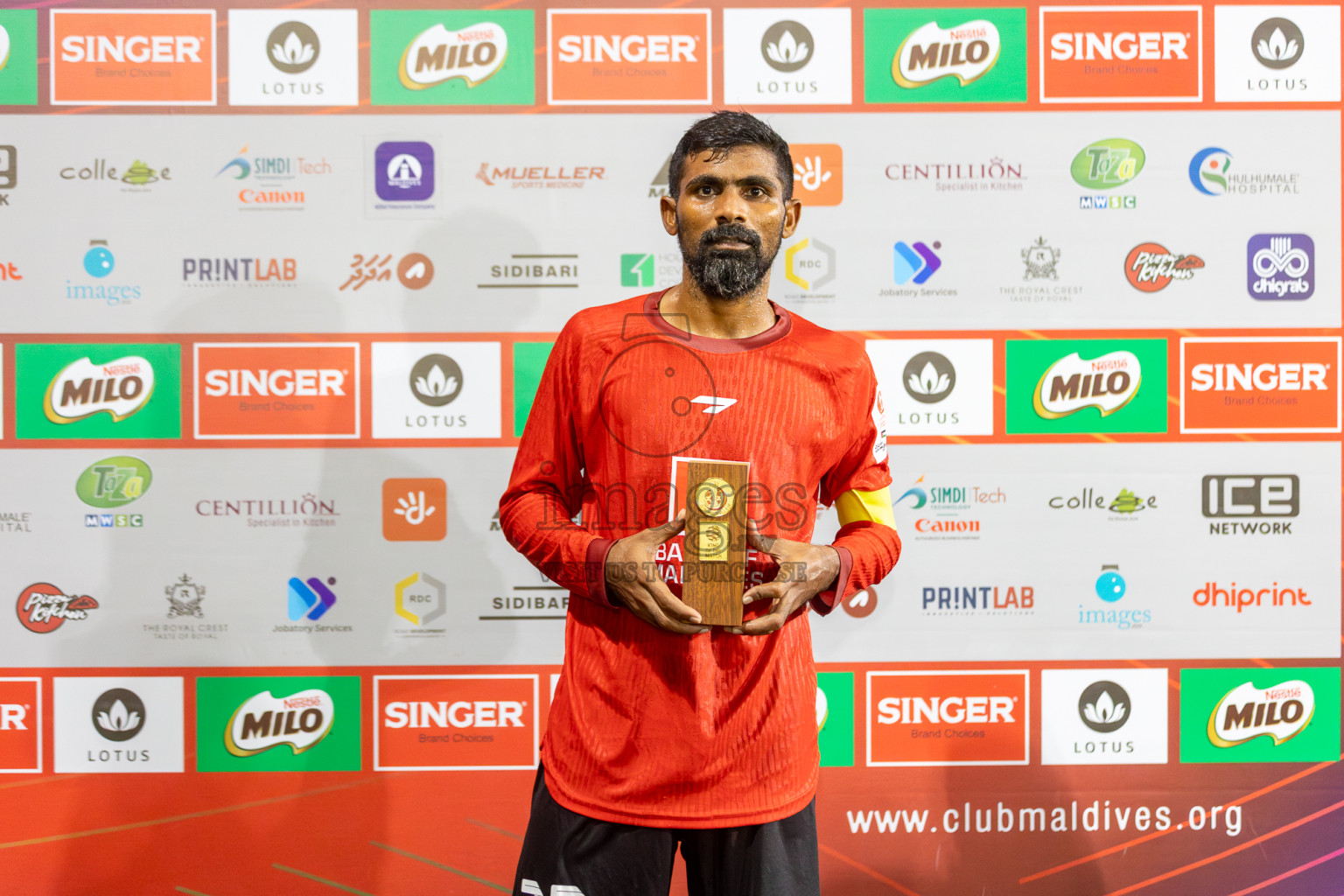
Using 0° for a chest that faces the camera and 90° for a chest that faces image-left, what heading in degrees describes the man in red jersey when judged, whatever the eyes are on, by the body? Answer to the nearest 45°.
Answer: approximately 0°
